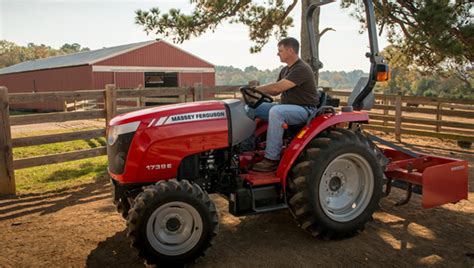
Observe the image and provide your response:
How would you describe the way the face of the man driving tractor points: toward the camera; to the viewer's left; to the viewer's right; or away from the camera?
to the viewer's left

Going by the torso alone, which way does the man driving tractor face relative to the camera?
to the viewer's left

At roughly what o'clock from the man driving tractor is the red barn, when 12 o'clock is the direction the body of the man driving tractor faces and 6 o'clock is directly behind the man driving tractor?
The red barn is roughly at 2 o'clock from the man driving tractor.

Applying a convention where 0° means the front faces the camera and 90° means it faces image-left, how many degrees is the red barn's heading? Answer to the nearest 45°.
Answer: approximately 315°

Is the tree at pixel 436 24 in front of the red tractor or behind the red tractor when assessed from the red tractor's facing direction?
behind

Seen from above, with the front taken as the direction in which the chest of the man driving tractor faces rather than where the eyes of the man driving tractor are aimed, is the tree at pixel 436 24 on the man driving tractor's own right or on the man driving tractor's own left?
on the man driving tractor's own right

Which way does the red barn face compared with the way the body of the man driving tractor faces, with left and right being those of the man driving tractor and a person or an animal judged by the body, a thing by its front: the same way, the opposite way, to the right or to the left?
to the left

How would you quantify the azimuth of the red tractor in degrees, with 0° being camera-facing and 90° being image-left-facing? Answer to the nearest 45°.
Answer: approximately 45°

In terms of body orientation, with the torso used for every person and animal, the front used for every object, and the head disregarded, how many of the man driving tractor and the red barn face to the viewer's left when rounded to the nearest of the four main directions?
1

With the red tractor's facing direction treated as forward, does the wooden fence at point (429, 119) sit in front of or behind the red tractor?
behind

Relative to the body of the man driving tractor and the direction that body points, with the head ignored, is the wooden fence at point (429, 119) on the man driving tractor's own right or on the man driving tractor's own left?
on the man driving tractor's own right
